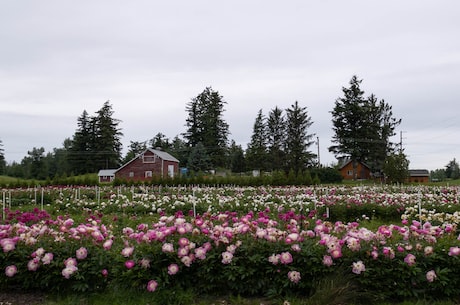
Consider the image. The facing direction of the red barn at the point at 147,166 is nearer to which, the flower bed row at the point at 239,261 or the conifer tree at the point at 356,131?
the flower bed row

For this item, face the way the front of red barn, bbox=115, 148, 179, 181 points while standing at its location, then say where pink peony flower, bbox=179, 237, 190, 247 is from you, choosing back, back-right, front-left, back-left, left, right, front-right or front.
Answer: front-left

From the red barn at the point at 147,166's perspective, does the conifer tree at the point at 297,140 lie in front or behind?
behind

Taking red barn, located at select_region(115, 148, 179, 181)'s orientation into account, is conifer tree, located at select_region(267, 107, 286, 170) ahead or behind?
behind

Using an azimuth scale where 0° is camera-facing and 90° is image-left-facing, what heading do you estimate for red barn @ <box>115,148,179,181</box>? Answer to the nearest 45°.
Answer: approximately 45°
